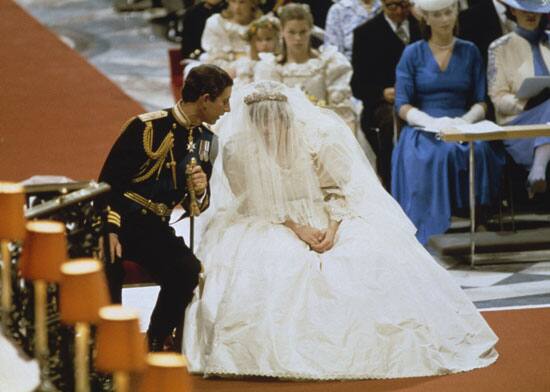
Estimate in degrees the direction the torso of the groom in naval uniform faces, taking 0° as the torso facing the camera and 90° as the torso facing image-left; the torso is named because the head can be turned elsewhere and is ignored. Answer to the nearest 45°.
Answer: approximately 315°

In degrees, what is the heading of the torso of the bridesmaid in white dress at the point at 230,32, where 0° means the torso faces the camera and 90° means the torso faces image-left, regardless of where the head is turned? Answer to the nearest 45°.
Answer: approximately 0°

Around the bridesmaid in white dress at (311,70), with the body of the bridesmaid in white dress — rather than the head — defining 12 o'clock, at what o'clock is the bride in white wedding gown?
The bride in white wedding gown is roughly at 12 o'clock from the bridesmaid in white dress.

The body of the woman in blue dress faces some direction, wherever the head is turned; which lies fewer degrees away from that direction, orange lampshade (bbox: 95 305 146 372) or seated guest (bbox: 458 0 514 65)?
the orange lampshade

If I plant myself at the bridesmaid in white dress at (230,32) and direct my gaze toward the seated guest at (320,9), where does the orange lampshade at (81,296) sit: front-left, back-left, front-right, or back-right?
back-right

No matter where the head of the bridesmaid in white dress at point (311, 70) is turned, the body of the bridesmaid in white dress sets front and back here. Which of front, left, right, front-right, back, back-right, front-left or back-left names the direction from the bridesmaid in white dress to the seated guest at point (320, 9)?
back

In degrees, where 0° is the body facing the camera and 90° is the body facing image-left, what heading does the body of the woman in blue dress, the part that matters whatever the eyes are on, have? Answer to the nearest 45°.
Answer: approximately 0°

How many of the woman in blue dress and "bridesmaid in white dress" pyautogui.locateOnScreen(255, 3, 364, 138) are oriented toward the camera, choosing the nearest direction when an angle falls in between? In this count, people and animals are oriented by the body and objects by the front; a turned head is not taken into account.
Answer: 2

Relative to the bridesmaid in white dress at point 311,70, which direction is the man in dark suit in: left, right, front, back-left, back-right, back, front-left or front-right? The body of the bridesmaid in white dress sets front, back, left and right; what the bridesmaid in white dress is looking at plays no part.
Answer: back-left
